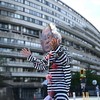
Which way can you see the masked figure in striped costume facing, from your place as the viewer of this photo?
facing the viewer and to the left of the viewer
